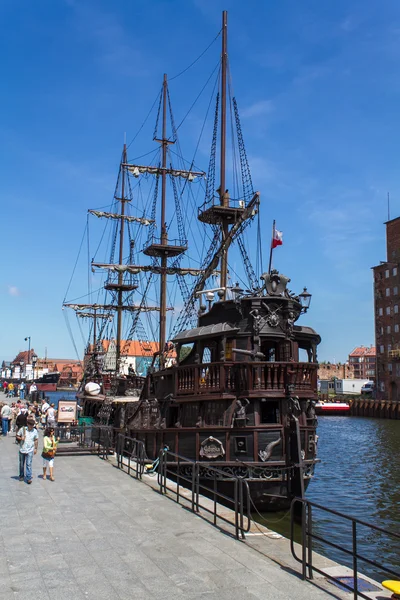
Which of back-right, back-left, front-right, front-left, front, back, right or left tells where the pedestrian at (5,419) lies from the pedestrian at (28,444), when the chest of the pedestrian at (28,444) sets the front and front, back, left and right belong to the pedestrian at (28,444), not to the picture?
back

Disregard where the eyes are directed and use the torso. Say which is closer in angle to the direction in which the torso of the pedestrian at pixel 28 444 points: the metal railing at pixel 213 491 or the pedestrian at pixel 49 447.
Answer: the metal railing

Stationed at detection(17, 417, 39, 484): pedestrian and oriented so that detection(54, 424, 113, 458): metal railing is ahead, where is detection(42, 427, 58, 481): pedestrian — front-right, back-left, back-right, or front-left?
front-right

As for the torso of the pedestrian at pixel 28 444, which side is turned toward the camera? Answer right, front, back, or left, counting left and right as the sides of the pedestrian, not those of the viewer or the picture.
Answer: front

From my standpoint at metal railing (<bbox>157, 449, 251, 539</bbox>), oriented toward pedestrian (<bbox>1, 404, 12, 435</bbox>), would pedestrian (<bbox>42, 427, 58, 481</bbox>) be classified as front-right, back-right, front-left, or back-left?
front-left

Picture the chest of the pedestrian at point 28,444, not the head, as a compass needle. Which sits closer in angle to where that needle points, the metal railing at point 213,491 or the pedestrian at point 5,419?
the metal railing

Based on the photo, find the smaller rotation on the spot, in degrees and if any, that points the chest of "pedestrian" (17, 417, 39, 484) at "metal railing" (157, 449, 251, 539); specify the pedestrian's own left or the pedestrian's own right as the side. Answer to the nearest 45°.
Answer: approximately 45° to the pedestrian's own left
